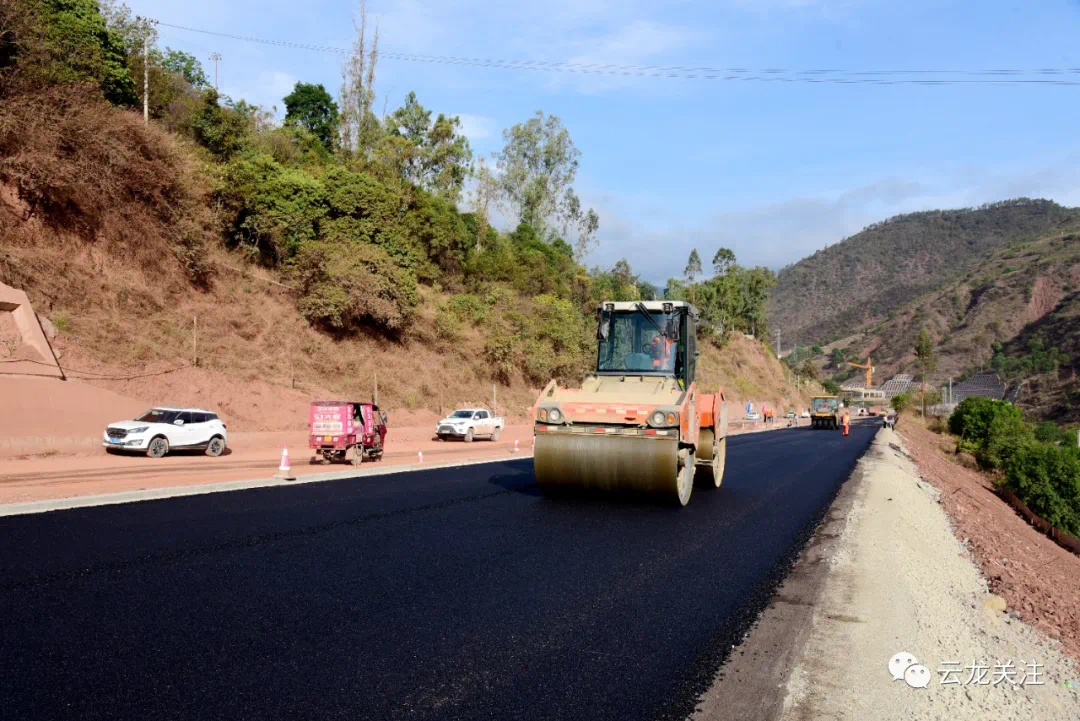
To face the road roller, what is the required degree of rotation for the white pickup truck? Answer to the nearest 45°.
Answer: approximately 45° to its left

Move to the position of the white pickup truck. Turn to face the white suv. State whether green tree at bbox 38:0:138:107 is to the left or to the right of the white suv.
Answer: right

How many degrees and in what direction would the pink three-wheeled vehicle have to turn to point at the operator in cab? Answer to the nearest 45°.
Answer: approximately 90° to its right

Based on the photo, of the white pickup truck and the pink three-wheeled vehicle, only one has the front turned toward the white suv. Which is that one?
the white pickup truck

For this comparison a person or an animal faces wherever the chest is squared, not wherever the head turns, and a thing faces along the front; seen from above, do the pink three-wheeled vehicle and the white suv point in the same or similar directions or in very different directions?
very different directions

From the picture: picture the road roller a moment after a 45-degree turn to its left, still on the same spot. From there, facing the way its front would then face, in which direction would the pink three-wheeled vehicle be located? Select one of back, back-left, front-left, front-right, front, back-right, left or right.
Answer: back

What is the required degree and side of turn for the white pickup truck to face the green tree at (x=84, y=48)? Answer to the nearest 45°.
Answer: approximately 45° to its right

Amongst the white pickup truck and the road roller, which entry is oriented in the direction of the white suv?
the white pickup truck

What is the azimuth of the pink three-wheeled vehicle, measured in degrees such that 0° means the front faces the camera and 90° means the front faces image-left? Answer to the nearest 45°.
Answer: approximately 225°

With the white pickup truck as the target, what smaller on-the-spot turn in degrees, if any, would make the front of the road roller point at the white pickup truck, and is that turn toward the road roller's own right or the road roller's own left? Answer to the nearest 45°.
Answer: approximately 180°

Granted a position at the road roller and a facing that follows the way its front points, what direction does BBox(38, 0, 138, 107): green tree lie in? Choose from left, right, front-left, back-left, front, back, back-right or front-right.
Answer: back-right

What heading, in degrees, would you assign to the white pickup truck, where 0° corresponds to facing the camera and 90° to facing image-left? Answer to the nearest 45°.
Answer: approximately 45°

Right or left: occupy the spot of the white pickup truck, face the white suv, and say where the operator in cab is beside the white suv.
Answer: left

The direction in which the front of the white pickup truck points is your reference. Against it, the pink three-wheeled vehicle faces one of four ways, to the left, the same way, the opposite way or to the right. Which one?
the opposite way
